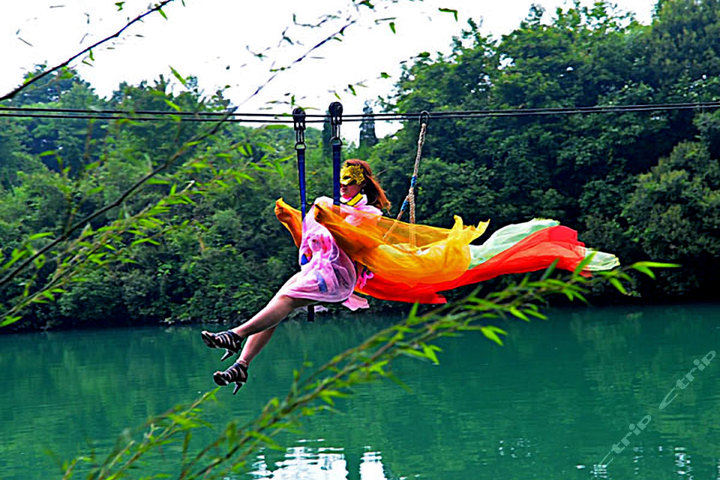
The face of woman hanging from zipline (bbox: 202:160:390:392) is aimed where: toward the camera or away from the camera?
toward the camera

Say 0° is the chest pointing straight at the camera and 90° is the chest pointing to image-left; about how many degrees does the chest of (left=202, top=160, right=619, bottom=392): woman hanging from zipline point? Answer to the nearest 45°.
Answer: approximately 90°
